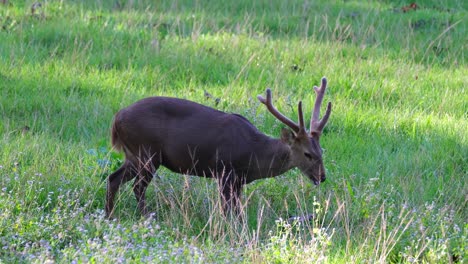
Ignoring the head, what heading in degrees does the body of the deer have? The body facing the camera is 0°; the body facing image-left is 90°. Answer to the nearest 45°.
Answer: approximately 270°
